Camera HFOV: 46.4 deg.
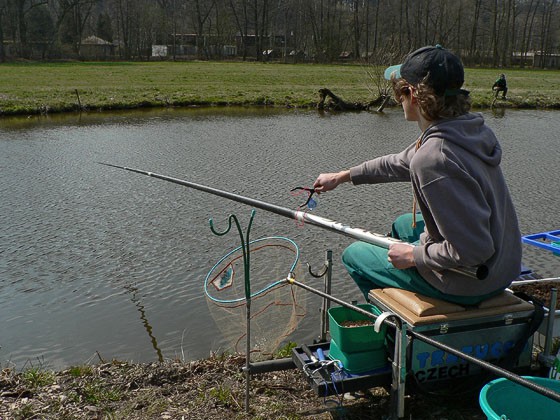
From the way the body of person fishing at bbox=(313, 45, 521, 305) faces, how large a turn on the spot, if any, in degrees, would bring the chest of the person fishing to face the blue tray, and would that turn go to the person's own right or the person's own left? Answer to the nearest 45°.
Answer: approximately 90° to the person's own right

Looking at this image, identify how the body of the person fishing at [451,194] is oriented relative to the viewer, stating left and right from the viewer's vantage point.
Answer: facing away from the viewer and to the left of the viewer

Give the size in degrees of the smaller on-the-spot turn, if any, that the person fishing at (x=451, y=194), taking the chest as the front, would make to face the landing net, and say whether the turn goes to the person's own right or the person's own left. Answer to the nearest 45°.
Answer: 0° — they already face it

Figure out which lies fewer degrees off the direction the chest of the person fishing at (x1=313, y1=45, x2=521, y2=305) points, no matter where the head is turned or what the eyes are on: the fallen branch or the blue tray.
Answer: the fallen branch

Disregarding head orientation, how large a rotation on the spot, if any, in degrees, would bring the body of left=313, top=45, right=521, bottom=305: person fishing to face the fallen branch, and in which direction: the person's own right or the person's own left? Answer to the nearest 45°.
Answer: approximately 45° to the person's own right

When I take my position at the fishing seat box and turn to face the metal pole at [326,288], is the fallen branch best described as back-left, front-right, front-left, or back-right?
front-right

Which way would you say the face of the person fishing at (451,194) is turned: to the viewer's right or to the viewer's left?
to the viewer's left

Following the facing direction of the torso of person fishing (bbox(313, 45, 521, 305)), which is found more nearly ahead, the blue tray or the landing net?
the landing net

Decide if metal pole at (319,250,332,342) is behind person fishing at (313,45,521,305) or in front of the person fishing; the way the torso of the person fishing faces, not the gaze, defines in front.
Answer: in front
